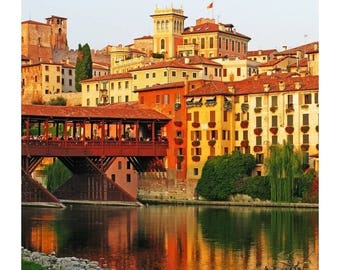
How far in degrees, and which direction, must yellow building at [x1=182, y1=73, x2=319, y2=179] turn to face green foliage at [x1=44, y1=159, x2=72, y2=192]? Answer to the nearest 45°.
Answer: approximately 90° to its right

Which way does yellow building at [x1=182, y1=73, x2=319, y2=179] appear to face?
toward the camera

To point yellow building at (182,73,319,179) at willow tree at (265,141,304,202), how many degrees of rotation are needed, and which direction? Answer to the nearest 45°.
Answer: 0° — it already faces it

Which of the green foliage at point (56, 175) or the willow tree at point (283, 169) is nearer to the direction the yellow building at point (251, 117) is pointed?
the willow tree
